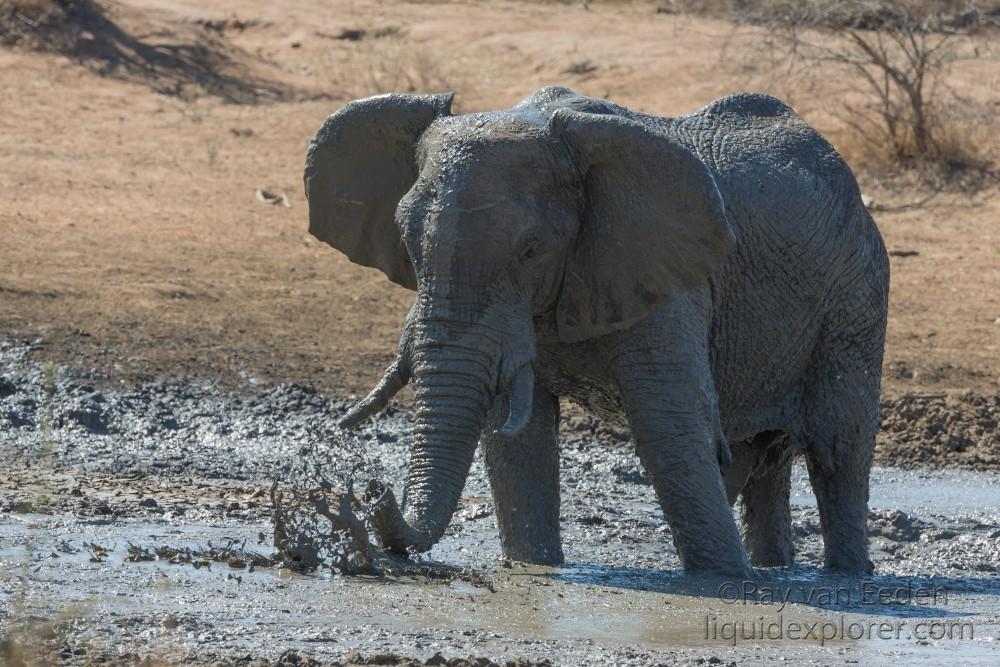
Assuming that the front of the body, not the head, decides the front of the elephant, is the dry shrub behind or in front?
behind

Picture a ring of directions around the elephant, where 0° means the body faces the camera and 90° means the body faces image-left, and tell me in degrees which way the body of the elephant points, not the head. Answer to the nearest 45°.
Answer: approximately 45°
